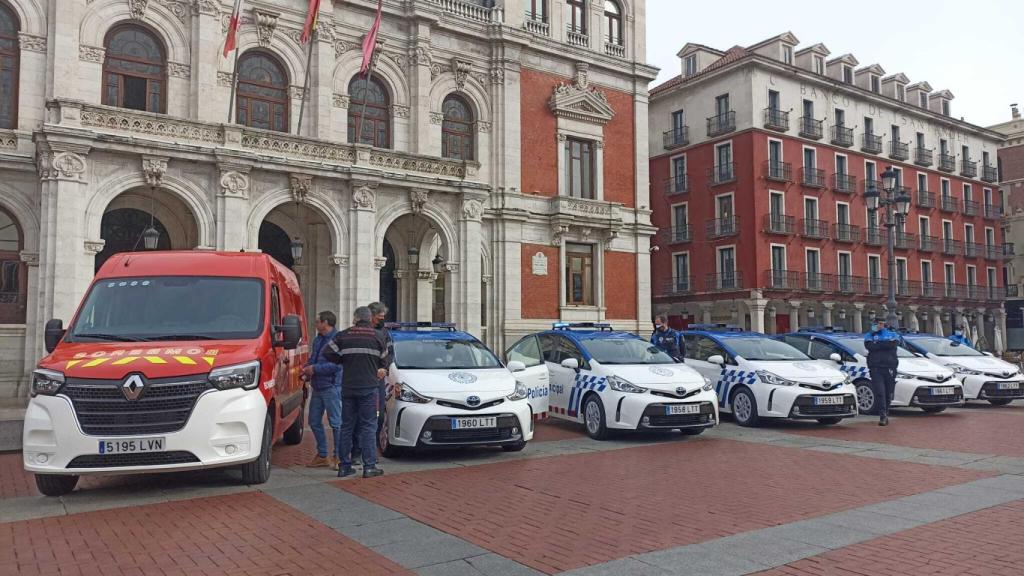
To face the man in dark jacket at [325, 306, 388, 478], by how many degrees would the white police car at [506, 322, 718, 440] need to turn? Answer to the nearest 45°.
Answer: approximately 90° to its right

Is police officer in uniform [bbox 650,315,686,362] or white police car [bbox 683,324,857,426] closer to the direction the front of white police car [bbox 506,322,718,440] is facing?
the white police car

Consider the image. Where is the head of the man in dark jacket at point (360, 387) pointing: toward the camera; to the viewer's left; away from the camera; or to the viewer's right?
away from the camera

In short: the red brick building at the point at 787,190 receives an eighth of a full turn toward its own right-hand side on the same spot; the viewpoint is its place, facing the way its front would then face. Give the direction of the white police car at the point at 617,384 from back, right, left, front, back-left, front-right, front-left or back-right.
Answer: front

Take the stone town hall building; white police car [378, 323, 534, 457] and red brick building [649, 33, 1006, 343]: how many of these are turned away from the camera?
0

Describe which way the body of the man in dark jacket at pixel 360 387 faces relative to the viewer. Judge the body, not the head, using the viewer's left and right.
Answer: facing away from the viewer

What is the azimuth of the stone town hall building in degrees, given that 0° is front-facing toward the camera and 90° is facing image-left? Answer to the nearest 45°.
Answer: approximately 315°

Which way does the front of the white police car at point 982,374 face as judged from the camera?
facing the viewer and to the right of the viewer

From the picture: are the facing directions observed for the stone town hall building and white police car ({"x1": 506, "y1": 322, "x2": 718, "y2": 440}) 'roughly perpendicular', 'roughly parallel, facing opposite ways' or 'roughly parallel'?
roughly parallel

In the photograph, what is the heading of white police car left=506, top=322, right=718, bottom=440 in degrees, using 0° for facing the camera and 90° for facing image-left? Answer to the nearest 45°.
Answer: approximately 315°

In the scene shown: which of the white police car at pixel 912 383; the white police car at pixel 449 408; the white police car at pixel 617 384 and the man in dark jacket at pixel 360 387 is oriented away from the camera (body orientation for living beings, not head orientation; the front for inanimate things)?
the man in dark jacket

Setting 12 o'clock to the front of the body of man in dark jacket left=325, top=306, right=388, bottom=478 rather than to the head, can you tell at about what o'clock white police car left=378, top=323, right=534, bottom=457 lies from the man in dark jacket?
The white police car is roughly at 2 o'clock from the man in dark jacket.

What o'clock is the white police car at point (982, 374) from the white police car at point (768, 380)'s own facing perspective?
the white police car at point (982, 374) is roughly at 9 o'clock from the white police car at point (768, 380).

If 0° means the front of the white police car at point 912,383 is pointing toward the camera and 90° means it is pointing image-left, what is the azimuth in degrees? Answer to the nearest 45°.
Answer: approximately 315°

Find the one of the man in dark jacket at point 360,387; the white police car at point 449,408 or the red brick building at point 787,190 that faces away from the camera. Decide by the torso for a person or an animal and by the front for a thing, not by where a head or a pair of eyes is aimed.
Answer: the man in dark jacket

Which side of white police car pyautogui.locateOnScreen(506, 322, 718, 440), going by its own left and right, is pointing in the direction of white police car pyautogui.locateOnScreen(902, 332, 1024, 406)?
left
